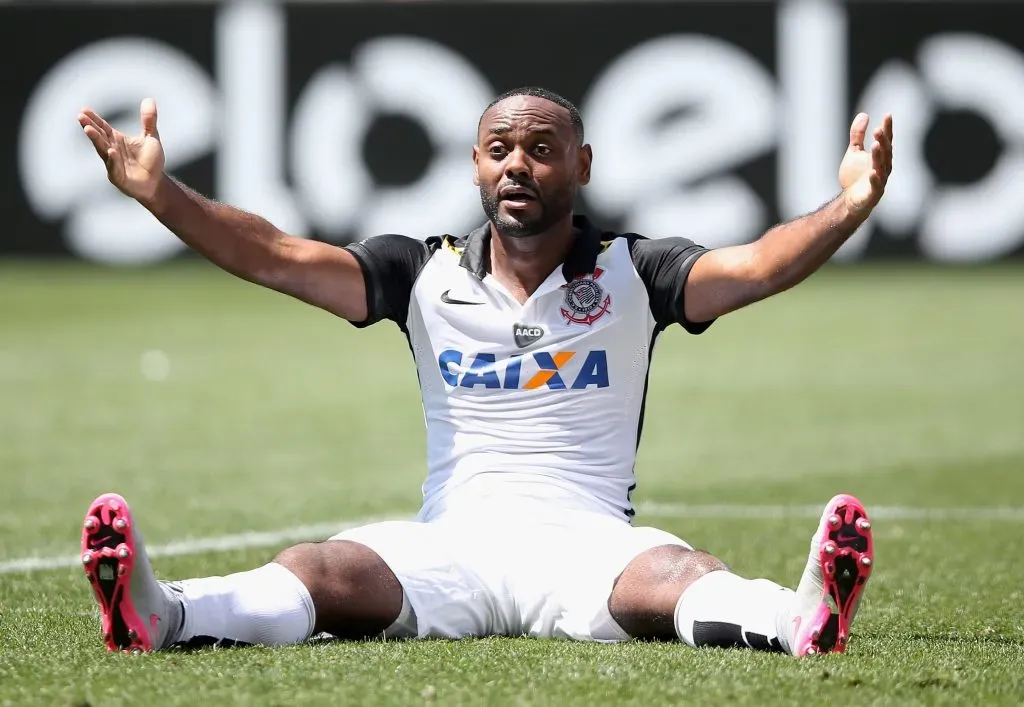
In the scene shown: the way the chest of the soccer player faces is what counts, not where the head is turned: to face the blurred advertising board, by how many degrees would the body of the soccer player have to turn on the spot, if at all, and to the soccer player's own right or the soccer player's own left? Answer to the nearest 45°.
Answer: approximately 180°

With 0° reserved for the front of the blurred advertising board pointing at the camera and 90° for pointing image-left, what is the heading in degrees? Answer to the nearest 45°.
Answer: approximately 0°

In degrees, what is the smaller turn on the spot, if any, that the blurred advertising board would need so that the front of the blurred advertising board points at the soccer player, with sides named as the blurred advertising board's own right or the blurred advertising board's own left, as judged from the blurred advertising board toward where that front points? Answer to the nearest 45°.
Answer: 0° — it already faces them

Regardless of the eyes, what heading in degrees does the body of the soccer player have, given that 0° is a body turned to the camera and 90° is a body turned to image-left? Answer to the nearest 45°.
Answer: approximately 0°

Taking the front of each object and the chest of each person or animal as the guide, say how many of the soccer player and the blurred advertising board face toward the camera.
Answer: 2
